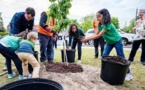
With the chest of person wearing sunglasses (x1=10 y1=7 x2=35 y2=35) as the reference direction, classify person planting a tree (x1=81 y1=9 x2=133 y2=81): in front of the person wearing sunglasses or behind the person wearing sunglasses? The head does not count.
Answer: in front

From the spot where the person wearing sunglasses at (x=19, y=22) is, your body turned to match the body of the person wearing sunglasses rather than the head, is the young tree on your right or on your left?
on your left

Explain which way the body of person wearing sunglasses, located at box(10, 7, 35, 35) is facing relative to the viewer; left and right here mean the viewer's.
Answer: facing the viewer and to the right of the viewer

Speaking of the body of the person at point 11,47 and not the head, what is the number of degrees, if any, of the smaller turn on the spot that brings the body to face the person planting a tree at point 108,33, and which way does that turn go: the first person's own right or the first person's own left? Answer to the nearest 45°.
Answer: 0° — they already face them

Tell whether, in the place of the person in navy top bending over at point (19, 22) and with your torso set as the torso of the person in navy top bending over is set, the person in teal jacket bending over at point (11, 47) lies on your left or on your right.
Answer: on your right

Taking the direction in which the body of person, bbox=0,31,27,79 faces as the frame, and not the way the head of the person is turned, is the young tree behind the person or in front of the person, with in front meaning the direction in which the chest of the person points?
in front

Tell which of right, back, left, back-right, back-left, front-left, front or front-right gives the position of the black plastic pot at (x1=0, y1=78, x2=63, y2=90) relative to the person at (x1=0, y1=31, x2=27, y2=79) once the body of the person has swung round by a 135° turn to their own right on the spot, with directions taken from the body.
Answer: front-left

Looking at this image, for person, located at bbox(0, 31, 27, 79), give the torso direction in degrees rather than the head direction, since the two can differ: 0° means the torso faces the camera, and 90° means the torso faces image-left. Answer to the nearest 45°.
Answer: approximately 270°

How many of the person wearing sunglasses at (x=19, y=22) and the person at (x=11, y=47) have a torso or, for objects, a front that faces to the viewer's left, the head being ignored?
0

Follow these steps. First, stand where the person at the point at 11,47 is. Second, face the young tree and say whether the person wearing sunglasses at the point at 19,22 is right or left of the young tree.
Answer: left

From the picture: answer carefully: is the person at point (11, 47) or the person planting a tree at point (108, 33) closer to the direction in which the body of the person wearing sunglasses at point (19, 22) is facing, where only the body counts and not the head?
the person planting a tree

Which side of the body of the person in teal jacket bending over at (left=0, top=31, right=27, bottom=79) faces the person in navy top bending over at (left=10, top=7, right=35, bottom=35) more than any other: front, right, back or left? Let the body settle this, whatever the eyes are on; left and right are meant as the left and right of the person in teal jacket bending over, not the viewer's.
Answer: left
